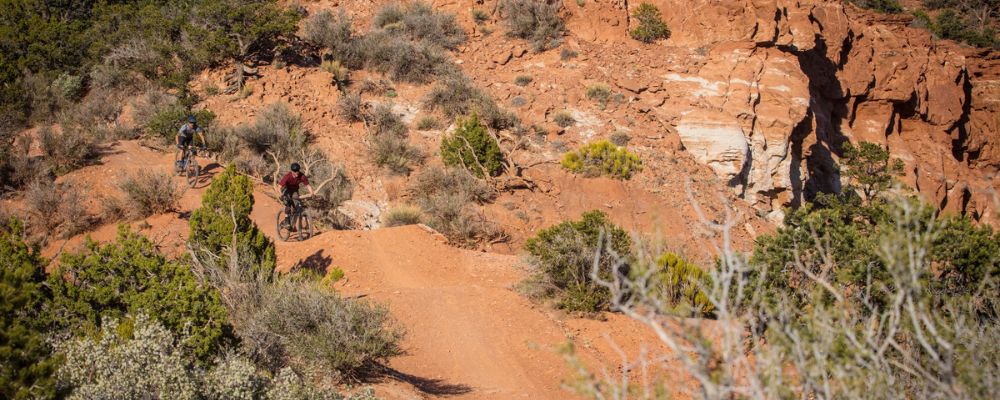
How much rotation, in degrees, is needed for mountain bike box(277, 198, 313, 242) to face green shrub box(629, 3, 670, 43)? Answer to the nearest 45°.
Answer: approximately 90° to its left

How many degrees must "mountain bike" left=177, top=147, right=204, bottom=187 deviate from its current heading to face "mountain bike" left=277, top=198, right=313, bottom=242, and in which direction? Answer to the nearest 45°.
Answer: approximately 45° to its left

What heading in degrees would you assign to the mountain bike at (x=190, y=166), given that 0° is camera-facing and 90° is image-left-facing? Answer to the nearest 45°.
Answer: approximately 0°

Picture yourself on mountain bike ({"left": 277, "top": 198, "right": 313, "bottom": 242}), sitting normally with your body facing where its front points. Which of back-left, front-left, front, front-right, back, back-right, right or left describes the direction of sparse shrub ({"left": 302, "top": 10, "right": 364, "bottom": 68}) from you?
back-left

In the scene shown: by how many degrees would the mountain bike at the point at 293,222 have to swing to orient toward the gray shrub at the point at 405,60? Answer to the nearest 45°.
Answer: approximately 135° to its left

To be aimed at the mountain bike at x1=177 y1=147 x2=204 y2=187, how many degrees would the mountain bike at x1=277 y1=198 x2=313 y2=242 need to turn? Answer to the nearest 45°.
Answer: approximately 180°

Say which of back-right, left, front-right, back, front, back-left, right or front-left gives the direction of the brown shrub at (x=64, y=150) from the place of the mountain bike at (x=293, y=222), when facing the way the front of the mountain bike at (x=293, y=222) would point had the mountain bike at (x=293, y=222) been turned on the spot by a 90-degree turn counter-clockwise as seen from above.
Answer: left

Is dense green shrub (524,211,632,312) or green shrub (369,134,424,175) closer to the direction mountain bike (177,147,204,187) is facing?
the dense green shrub

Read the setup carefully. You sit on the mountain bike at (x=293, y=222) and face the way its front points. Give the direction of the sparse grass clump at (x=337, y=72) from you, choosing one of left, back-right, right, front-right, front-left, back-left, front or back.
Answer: back-left

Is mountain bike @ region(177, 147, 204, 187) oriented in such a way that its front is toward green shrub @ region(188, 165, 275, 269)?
yes
